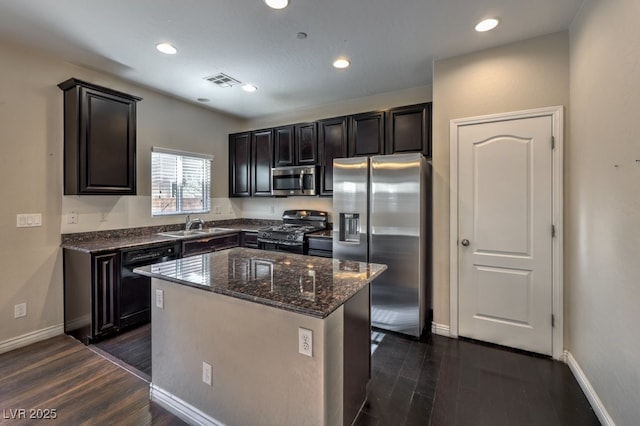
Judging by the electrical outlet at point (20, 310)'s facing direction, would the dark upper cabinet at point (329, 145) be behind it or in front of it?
in front

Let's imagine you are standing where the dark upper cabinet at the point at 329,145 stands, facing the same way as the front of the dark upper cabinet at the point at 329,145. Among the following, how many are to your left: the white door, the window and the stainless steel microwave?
1

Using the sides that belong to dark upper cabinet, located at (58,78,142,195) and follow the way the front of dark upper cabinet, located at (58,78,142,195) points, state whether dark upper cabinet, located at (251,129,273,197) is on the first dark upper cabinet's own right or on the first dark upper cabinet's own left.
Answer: on the first dark upper cabinet's own left

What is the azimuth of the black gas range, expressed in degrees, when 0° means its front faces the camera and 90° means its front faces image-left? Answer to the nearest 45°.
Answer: approximately 45°

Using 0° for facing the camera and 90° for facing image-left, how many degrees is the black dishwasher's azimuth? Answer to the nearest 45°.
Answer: approximately 315°

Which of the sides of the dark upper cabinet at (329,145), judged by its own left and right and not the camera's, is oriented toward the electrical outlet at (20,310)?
front

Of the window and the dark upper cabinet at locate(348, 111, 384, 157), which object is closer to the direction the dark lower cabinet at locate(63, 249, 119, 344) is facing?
the dark upper cabinet

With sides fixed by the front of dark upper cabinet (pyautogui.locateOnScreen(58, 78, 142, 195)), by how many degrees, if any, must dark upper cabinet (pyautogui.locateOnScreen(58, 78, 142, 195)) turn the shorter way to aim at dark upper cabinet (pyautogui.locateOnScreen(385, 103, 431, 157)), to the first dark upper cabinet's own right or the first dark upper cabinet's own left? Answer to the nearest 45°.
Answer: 0° — it already faces it

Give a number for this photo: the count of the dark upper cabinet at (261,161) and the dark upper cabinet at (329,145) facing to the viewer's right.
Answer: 0
